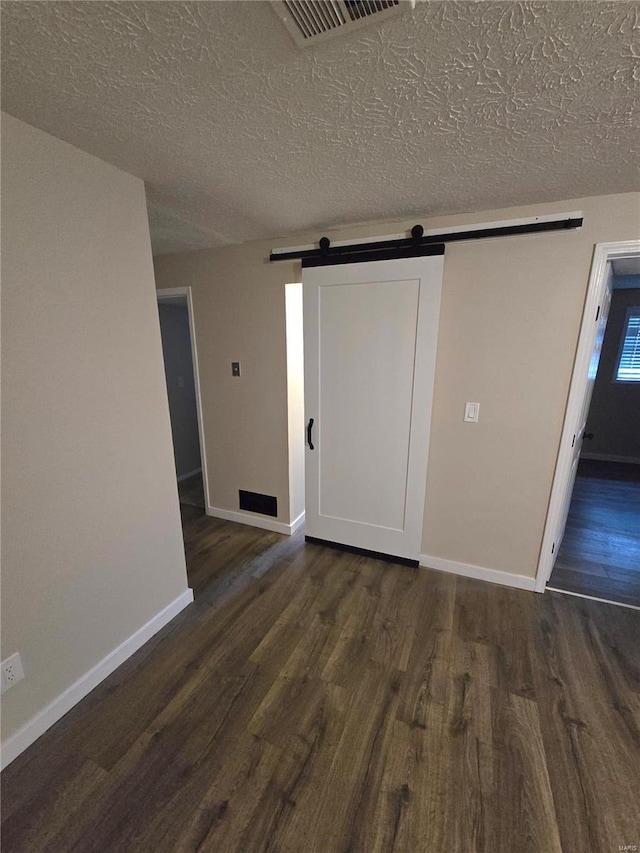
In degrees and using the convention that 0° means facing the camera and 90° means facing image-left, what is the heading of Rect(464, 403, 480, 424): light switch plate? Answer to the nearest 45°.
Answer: approximately 0°

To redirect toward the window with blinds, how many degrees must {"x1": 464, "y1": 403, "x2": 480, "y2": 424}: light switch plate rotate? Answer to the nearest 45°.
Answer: approximately 135° to its left

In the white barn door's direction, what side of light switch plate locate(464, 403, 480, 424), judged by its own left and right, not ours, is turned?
right

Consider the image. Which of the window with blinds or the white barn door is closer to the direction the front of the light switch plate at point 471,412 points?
the white barn door
